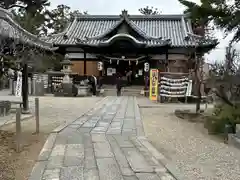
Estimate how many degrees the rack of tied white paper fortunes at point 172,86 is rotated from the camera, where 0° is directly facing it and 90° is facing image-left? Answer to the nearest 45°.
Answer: approximately 0°

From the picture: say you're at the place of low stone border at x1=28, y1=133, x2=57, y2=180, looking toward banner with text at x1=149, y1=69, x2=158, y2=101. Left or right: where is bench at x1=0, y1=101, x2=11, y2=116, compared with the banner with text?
left

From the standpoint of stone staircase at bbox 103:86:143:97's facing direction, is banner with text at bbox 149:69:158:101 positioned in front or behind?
in front

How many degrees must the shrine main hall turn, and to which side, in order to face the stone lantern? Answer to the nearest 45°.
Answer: approximately 45° to its right

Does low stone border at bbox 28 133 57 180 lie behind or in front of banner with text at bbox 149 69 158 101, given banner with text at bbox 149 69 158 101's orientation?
in front

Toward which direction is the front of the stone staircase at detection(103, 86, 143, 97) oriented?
toward the camera

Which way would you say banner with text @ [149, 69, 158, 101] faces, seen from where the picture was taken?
facing the viewer

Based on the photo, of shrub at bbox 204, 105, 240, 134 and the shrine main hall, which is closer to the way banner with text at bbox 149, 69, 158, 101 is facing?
the shrub

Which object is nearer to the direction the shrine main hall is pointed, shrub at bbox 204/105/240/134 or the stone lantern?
the shrub

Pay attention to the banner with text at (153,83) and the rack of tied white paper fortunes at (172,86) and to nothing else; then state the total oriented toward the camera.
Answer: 2

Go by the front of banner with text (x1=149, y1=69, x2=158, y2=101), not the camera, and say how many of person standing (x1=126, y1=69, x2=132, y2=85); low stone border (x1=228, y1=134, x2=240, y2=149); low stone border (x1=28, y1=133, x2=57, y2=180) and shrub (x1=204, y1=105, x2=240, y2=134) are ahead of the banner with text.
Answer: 3

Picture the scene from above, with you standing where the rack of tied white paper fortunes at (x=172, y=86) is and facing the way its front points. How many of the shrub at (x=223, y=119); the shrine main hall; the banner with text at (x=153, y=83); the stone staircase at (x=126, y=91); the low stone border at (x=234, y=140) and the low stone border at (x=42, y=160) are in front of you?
3

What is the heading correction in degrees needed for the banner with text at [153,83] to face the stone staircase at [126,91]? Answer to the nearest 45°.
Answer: approximately 135° to its right
